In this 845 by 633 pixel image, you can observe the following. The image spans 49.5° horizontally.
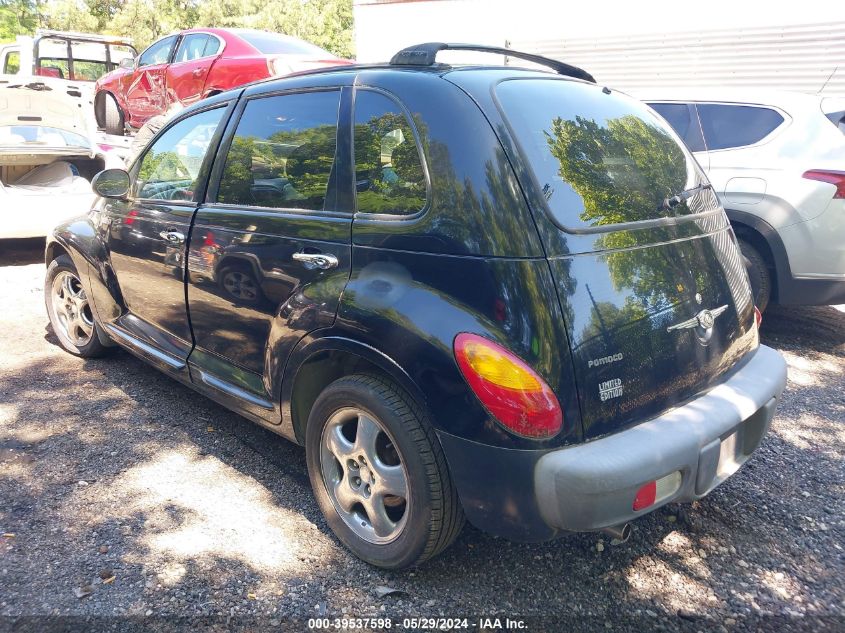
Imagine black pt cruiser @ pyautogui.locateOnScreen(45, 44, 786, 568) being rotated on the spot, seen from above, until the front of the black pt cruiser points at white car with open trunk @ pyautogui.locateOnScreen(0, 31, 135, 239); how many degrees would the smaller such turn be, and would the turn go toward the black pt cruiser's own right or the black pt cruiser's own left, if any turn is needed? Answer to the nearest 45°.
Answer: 0° — it already faces it

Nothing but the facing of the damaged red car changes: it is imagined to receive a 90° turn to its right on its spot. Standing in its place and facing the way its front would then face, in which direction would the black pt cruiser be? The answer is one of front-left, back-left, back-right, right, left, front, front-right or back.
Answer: back-right

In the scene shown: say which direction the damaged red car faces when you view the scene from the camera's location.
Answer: facing away from the viewer and to the left of the viewer

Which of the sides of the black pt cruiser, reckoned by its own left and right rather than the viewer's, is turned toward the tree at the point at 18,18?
front

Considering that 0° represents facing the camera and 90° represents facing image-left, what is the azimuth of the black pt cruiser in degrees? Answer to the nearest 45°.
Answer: approximately 135°

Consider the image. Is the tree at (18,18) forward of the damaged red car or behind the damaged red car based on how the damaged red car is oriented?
forward
